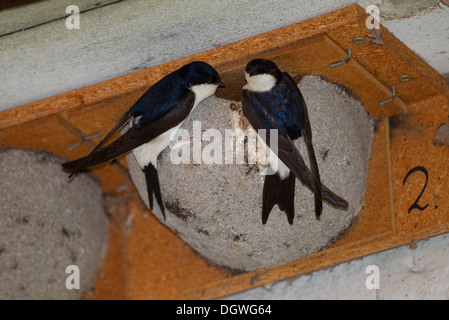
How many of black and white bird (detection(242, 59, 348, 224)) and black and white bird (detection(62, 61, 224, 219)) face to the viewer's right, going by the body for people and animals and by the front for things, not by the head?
1

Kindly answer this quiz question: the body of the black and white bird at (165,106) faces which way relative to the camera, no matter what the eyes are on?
to the viewer's right

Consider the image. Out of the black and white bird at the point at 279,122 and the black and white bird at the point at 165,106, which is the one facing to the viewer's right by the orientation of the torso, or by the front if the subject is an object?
the black and white bird at the point at 165,106
